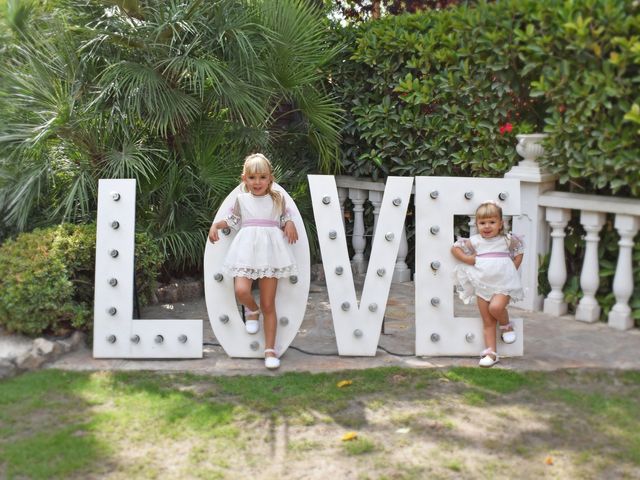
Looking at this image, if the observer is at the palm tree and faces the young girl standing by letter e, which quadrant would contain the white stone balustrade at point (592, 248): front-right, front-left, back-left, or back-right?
front-left

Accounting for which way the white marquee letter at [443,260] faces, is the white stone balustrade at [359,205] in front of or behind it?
behind

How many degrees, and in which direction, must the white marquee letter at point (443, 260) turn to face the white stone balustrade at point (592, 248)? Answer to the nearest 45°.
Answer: approximately 135° to its left

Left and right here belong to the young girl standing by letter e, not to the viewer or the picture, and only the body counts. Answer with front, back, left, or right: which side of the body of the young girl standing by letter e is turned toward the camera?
front

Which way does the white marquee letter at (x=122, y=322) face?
toward the camera

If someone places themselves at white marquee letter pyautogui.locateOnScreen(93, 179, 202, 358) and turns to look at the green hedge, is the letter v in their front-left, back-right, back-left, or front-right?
front-right

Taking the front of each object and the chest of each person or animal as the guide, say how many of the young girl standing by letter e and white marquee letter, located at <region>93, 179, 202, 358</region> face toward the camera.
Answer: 2

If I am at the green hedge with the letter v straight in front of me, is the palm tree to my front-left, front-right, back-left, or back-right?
front-right

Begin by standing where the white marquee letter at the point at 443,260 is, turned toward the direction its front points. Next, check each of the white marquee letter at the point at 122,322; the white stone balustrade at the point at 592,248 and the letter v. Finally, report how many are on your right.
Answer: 2

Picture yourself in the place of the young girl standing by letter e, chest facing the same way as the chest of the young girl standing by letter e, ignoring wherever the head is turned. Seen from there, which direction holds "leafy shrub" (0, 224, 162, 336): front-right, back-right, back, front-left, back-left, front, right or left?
right

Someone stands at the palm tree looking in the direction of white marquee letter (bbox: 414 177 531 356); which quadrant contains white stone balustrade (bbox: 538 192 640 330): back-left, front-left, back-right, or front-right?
front-left

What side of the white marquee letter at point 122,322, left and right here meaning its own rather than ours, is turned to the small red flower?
left

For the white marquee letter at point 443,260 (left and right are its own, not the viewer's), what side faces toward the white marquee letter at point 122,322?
right
